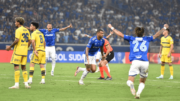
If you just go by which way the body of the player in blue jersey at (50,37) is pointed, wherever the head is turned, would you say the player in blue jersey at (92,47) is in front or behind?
in front

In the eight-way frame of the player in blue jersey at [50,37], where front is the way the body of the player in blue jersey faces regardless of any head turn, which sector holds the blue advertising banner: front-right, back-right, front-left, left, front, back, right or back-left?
back

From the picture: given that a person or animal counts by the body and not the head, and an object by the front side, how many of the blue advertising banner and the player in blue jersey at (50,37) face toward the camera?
2

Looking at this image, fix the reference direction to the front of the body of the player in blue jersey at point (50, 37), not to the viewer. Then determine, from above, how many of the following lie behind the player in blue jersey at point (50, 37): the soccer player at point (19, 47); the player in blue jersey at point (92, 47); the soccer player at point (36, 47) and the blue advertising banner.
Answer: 1

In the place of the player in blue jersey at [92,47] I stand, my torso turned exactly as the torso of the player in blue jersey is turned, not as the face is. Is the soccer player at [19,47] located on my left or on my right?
on my right

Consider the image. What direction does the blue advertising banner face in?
toward the camera

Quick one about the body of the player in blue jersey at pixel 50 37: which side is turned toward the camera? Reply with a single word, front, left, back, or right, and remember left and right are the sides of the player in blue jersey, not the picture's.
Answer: front
